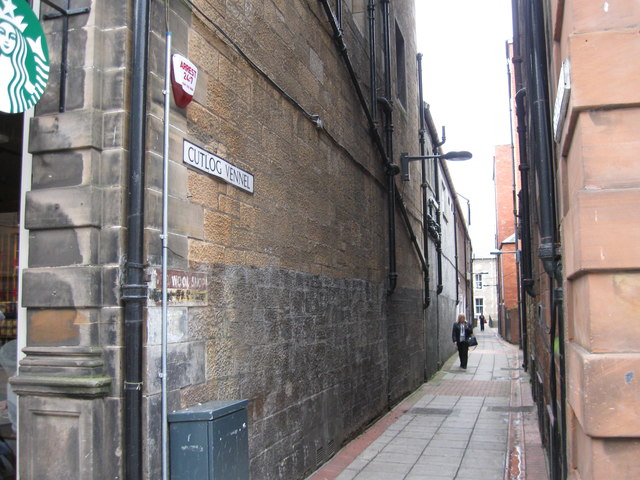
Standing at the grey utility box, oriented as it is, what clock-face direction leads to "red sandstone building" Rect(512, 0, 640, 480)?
The red sandstone building is roughly at 12 o'clock from the grey utility box.

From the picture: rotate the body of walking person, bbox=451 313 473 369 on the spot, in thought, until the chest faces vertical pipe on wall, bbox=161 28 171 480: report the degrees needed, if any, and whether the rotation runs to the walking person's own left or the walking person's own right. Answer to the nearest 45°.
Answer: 0° — they already face it

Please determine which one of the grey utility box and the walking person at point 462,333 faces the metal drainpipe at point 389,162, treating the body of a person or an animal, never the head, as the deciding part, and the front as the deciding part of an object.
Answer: the walking person

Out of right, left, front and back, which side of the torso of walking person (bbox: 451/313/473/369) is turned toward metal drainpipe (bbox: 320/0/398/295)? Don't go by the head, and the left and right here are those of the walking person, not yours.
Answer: front

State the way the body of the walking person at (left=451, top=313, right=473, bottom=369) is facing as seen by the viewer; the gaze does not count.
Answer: toward the camera

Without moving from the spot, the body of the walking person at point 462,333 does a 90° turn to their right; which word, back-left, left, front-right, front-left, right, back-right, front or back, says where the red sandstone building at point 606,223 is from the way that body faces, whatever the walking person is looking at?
left

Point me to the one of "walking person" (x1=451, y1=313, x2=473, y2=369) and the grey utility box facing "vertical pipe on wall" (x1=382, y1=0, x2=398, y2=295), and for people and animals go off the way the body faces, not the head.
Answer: the walking person

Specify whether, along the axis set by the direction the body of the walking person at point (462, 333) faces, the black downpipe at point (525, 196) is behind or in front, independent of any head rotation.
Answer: in front

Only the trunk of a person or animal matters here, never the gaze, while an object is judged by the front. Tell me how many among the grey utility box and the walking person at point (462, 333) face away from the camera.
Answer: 0

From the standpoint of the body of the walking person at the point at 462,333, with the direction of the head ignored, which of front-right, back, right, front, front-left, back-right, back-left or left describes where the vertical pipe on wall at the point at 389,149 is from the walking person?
front

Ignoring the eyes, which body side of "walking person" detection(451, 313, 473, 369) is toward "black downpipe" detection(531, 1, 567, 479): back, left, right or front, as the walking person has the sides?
front

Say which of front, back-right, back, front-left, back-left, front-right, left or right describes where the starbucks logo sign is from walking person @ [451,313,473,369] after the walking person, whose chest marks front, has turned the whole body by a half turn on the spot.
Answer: back
